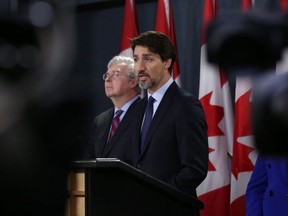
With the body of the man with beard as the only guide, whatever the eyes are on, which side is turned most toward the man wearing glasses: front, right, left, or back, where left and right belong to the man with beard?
right

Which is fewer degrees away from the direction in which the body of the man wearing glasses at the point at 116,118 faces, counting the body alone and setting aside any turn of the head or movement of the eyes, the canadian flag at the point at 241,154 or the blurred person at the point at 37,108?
the blurred person

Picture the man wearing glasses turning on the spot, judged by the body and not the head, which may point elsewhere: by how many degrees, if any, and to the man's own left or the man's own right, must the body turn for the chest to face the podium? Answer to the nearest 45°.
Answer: approximately 45° to the man's own left

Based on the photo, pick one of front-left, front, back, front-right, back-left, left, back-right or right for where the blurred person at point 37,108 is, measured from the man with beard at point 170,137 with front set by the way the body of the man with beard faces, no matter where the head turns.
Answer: front-left

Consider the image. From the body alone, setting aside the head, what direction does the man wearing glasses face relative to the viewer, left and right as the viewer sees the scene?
facing the viewer and to the left of the viewer

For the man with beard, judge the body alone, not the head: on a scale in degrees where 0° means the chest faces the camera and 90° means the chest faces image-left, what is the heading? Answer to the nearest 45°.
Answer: approximately 45°

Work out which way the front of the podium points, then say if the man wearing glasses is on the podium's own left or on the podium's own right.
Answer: on the podium's own right

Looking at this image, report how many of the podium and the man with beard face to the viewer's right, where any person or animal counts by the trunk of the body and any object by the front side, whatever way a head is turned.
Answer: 0
